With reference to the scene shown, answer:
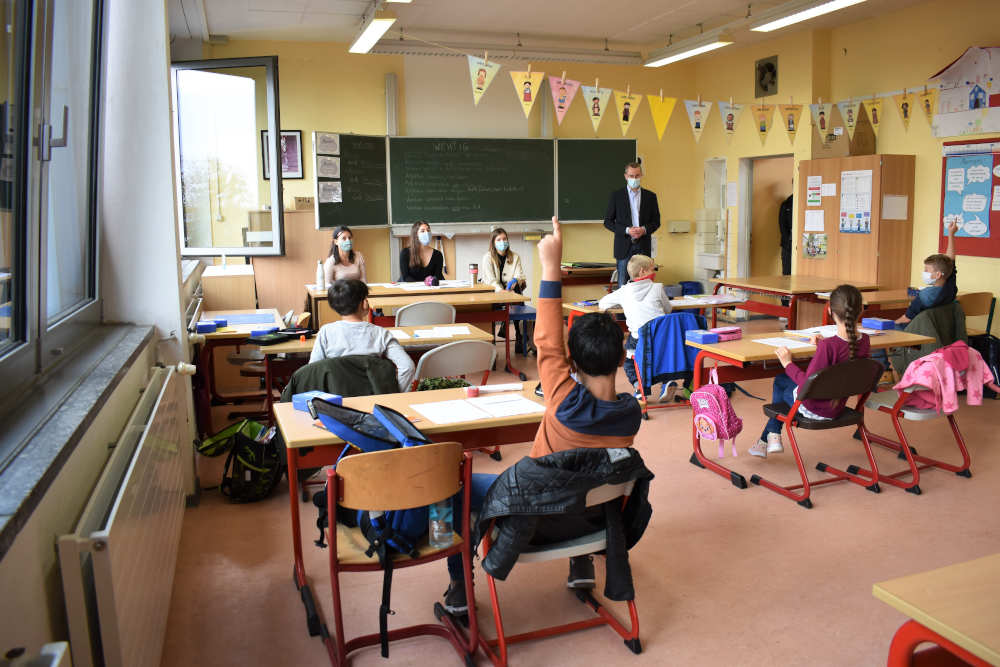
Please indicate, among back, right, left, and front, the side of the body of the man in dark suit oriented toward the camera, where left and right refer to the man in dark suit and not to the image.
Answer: front

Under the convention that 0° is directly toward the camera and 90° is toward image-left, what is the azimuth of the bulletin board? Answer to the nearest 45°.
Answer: approximately 45°

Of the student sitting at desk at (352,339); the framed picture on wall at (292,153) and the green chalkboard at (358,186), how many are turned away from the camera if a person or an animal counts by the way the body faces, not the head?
1

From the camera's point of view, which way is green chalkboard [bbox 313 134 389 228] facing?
toward the camera

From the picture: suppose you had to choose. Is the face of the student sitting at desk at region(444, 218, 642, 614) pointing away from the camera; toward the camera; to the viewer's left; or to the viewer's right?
away from the camera

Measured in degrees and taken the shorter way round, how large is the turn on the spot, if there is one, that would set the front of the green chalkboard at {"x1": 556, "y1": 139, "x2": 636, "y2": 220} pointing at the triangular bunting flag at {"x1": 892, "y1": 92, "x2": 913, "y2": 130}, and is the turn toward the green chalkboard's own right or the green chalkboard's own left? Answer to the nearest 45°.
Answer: approximately 45° to the green chalkboard's own left

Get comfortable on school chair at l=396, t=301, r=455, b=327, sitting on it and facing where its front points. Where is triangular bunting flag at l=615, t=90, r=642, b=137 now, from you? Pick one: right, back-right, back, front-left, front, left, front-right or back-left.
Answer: front-right

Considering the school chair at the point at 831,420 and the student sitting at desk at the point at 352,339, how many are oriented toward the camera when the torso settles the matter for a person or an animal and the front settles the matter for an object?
0

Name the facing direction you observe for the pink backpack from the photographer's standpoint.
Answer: facing the viewer and to the left of the viewer

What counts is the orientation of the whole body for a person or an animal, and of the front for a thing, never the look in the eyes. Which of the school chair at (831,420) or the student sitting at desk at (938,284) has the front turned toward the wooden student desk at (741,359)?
the school chair

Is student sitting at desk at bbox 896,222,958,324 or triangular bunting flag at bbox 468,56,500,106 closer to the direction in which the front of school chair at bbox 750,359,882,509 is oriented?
the triangular bunting flag

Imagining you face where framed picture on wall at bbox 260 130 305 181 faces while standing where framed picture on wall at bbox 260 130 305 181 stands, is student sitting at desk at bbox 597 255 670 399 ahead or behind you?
ahead

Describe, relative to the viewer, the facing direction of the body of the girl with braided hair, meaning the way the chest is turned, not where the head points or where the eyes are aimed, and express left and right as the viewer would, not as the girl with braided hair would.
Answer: facing away from the viewer and to the left of the viewer

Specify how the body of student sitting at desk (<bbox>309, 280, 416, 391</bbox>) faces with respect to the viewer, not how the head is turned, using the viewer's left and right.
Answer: facing away from the viewer

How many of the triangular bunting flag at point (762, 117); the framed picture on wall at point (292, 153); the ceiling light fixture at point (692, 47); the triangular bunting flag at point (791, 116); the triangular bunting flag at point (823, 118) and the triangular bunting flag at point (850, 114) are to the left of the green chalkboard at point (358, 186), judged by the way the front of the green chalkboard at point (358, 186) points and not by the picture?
5

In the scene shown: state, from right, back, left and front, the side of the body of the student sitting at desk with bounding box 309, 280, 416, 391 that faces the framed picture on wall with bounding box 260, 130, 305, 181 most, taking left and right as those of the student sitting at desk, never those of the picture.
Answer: front
